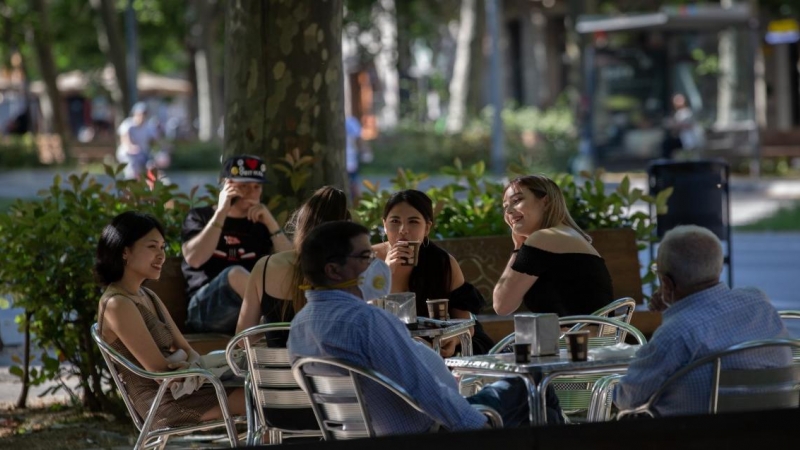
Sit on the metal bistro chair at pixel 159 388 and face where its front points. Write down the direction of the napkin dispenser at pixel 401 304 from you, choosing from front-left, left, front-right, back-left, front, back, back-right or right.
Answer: front

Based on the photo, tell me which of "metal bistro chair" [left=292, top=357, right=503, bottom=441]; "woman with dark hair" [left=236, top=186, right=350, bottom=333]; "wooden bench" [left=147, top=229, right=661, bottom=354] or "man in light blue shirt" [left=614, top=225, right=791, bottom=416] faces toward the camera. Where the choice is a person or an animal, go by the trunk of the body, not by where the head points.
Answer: the wooden bench

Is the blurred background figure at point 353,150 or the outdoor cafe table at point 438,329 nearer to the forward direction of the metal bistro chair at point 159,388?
the outdoor cafe table

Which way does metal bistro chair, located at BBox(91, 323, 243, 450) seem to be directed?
to the viewer's right

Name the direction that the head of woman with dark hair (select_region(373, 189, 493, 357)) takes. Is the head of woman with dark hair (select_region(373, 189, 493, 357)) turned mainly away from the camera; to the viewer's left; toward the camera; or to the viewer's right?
toward the camera

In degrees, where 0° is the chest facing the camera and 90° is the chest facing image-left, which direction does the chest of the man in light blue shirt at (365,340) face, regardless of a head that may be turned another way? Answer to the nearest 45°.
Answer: approximately 225°

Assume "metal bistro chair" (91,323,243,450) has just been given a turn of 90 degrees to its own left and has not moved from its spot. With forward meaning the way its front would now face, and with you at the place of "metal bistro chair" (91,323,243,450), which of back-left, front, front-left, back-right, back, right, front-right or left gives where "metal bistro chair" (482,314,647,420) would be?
right

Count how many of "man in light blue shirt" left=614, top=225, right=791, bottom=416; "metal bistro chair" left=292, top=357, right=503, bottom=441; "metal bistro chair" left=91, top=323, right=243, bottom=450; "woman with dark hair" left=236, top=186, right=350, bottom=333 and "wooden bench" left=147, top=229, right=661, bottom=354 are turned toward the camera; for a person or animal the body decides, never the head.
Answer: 1

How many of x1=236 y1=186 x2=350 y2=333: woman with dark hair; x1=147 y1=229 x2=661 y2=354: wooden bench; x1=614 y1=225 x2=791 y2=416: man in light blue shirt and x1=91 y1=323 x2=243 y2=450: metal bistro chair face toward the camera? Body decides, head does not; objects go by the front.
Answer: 1

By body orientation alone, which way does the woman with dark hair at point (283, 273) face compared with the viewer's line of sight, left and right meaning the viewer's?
facing away from the viewer and to the right of the viewer

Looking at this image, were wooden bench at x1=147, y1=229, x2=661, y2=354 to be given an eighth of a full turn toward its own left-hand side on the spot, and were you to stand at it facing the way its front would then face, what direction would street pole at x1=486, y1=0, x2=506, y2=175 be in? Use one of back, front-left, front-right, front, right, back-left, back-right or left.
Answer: back-left

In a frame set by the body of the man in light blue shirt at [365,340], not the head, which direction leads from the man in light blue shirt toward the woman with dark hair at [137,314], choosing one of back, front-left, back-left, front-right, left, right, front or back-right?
left

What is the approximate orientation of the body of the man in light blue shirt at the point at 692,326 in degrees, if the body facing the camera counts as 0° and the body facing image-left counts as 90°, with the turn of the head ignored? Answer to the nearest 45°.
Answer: approximately 135°

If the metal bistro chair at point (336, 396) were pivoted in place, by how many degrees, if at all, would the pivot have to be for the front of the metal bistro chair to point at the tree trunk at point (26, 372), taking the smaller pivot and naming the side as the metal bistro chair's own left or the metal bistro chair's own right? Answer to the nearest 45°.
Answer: approximately 90° to the metal bistro chair's own left
